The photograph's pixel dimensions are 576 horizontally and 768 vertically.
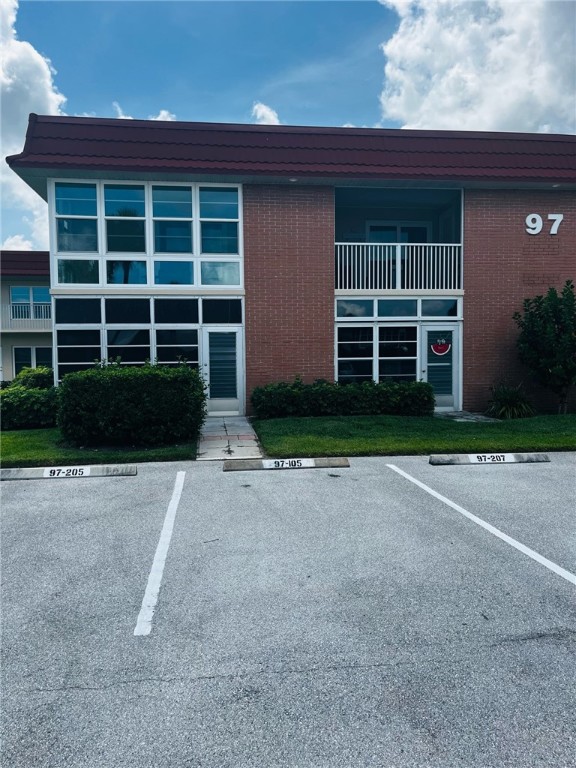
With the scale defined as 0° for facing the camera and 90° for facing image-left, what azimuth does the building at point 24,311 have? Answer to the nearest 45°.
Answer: approximately 0°

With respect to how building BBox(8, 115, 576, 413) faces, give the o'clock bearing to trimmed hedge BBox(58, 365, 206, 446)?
The trimmed hedge is roughly at 1 o'clock from the building.

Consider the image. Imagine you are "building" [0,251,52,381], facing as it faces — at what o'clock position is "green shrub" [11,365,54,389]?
The green shrub is roughly at 12 o'clock from the building.

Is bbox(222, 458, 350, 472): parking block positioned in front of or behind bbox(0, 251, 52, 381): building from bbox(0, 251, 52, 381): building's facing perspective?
in front

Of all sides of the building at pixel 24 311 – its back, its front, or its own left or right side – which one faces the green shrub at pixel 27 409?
front

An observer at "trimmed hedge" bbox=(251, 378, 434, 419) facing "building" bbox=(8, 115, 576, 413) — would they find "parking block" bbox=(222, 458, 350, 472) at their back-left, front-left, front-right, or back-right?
back-left

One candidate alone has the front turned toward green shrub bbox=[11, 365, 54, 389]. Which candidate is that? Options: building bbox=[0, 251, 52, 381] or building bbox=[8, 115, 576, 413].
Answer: building bbox=[0, 251, 52, 381]

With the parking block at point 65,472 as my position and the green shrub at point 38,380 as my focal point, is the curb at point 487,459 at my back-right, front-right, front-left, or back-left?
back-right

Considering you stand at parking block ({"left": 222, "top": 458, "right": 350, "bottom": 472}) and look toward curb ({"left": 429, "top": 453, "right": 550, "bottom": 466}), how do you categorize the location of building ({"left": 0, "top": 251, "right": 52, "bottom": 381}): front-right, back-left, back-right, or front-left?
back-left

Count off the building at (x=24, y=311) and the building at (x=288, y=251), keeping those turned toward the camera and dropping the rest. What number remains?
2

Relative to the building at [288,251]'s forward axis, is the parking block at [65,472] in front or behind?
in front

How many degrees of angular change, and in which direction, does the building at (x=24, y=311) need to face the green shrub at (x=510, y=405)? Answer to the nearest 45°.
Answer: approximately 45° to its left
